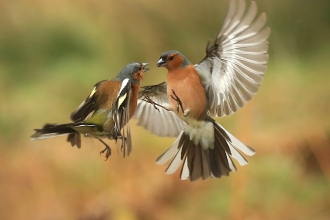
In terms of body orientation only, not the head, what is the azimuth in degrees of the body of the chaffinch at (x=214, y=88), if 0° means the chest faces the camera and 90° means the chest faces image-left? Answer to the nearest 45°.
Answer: approximately 45°
